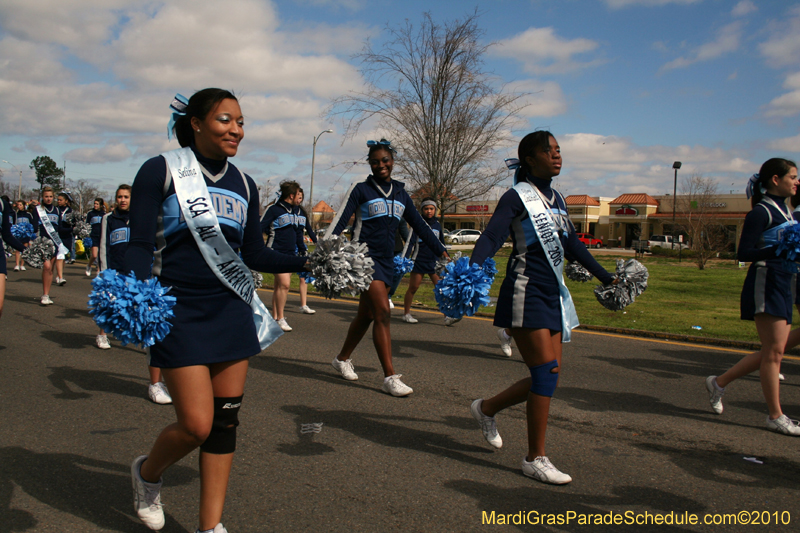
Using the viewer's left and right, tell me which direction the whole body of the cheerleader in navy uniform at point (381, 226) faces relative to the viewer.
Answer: facing the viewer and to the right of the viewer

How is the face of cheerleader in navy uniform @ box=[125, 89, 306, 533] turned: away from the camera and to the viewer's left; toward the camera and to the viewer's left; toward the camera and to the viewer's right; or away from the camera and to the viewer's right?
toward the camera and to the viewer's right

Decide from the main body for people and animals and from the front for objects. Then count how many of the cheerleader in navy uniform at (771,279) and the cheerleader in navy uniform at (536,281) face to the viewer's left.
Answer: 0

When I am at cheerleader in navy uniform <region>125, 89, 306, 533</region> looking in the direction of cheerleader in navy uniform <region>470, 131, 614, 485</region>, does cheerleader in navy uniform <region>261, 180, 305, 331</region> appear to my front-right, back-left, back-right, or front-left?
front-left

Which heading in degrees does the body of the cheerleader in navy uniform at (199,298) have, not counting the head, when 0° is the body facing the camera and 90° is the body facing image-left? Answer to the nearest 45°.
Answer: approximately 315°

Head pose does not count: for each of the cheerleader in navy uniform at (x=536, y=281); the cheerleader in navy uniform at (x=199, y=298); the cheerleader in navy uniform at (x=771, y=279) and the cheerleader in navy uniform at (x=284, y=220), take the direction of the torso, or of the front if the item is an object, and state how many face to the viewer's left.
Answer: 0
